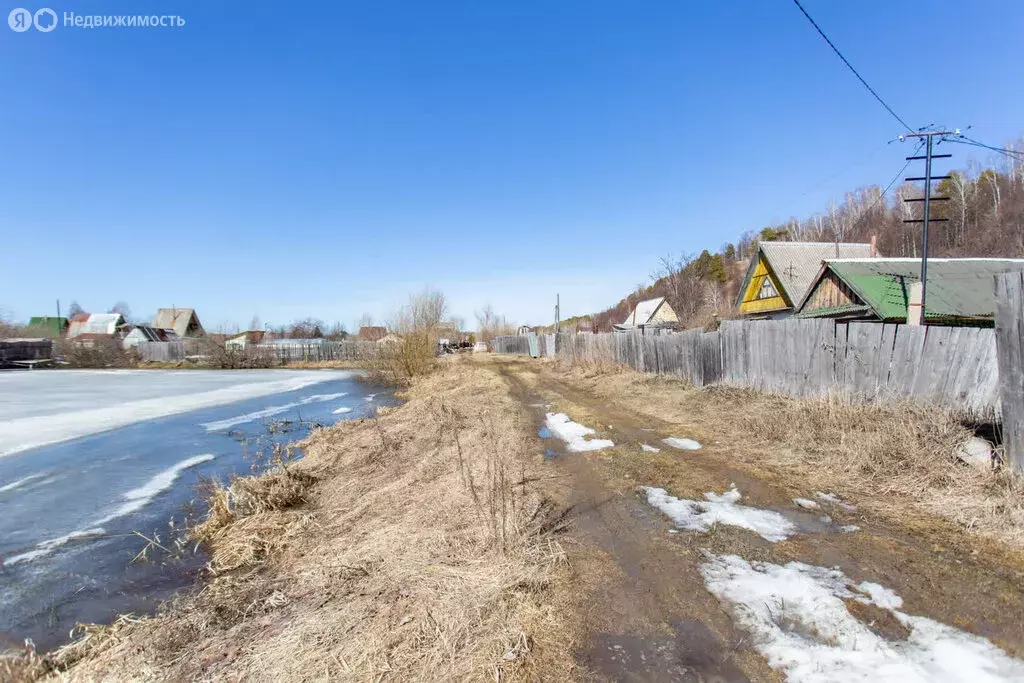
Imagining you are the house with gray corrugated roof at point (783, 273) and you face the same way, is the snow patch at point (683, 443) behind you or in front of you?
in front

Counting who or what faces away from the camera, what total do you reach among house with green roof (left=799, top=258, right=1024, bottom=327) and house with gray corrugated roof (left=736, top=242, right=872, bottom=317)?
0

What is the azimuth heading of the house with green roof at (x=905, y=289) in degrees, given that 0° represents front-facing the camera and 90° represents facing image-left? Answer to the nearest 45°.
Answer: approximately 45°

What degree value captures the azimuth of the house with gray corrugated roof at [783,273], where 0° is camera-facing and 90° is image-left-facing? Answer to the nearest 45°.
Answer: approximately 45°

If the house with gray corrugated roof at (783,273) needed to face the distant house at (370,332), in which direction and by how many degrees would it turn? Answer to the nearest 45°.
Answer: approximately 45° to its right

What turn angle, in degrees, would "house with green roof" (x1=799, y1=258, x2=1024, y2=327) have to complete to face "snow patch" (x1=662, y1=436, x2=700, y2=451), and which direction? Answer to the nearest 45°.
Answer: approximately 45° to its left
